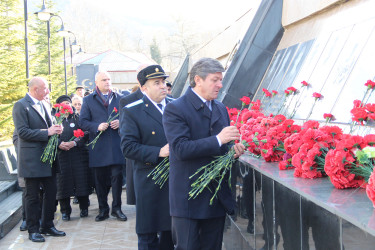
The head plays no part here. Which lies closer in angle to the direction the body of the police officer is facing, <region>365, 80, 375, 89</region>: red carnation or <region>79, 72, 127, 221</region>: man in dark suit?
the red carnation

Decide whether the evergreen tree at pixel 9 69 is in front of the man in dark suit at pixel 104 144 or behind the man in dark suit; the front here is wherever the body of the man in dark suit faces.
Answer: behind

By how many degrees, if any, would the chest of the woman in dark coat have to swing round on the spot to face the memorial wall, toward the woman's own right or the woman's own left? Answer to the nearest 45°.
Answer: approximately 45° to the woman's own left

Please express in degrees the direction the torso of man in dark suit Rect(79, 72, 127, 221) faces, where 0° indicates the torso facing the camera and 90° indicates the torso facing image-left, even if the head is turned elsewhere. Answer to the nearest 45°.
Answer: approximately 315°

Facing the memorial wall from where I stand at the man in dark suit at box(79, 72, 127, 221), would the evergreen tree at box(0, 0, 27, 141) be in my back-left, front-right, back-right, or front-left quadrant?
back-left
